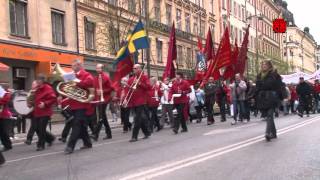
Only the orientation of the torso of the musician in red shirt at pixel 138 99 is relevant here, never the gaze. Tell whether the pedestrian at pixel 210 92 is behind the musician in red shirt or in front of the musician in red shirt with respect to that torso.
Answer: behind

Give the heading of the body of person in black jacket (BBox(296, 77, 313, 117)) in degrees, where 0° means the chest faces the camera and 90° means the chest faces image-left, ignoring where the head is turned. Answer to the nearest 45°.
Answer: approximately 45°

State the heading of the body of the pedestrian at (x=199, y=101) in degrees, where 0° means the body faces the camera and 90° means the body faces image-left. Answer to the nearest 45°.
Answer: approximately 45°

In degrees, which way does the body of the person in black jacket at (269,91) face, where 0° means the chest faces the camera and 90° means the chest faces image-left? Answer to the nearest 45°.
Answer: approximately 45°

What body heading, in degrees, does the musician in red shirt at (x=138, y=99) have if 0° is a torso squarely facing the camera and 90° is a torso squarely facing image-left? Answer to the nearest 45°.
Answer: approximately 45°

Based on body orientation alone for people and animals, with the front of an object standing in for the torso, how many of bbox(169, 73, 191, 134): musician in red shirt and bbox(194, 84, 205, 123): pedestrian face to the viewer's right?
0

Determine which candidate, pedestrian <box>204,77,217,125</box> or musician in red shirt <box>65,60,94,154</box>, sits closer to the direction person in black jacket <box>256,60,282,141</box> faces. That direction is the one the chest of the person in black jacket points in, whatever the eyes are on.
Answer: the musician in red shirt
